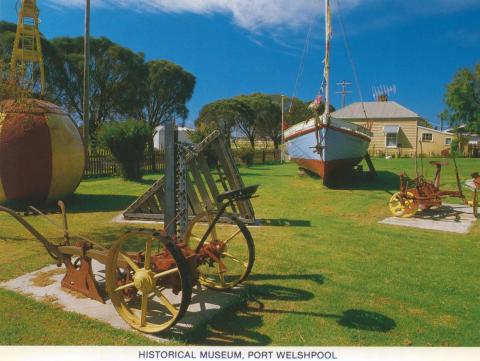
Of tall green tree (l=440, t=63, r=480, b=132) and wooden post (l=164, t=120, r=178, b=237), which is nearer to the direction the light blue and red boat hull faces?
the wooden post

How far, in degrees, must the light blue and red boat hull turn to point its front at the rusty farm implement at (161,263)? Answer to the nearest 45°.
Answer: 0° — it already faces it
